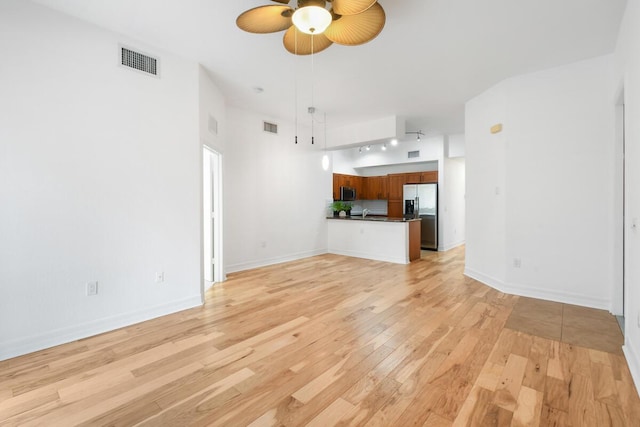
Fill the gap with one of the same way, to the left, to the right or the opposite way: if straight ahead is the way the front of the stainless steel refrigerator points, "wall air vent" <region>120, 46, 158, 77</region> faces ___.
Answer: to the left

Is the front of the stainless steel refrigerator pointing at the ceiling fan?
yes

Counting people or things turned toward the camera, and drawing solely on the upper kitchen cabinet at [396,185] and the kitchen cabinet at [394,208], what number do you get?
2

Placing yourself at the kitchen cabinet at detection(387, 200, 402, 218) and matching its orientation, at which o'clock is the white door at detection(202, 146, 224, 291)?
The white door is roughly at 1 o'clock from the kitchen cabinet.

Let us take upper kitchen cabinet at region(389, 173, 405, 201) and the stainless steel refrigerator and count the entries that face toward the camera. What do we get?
2

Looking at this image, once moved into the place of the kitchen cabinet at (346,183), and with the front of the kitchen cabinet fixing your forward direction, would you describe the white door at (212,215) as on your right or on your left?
on your right

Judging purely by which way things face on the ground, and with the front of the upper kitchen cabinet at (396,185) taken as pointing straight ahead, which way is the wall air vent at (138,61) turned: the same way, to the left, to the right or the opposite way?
to the left

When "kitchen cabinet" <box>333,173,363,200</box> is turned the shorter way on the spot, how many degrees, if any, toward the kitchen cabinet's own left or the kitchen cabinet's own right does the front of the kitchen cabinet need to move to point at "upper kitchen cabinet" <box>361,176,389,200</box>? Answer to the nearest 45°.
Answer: approximately 90° to the kitchen cabinet's own left

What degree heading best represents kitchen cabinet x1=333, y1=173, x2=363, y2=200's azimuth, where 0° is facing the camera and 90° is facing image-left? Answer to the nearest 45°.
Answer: approximately 315°
